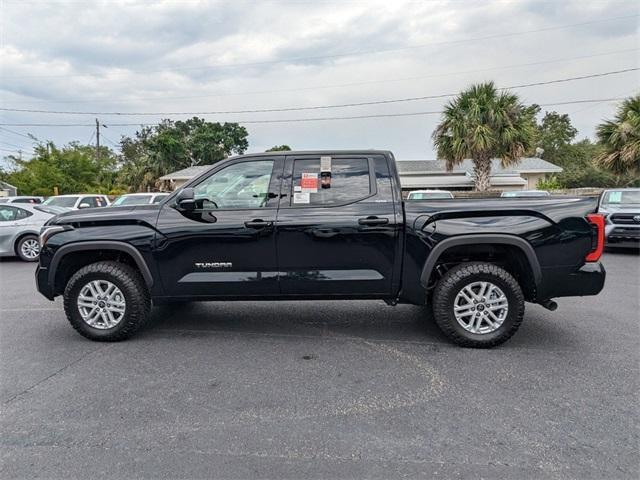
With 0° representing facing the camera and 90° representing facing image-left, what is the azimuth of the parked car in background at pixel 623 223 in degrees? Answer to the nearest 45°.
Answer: approximately 0°

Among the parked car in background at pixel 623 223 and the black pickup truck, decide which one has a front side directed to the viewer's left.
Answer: the black pickup truck

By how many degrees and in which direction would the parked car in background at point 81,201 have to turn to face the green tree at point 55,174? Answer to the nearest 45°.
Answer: approximately 135° to its right

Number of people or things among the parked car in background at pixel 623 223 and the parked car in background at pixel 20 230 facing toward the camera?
1

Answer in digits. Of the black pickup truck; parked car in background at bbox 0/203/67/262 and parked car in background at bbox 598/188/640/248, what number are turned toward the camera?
1

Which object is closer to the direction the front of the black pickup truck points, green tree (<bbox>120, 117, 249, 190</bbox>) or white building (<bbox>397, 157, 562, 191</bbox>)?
the green tree

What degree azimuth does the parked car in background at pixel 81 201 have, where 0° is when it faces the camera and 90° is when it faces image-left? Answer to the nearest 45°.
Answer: approximately 45°

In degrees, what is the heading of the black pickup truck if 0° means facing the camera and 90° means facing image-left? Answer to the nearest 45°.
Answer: approximately 90°
